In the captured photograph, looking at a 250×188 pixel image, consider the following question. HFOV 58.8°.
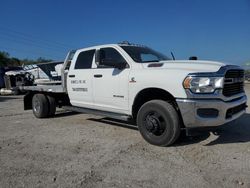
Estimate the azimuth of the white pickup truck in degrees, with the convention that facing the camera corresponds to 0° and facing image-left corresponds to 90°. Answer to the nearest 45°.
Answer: approximately 315°
